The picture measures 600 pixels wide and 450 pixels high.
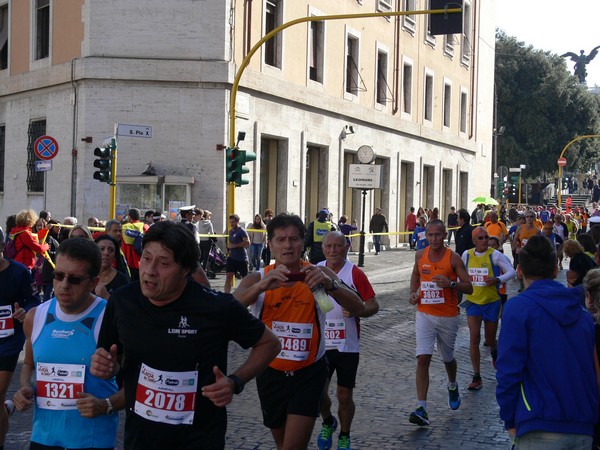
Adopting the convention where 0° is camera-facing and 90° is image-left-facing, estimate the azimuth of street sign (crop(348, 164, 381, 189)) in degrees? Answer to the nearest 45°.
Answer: approximately 0°

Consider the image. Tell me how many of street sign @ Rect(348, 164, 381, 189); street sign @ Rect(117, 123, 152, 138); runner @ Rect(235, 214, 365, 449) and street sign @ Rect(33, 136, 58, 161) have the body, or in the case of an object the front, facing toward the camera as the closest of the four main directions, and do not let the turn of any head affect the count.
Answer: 4

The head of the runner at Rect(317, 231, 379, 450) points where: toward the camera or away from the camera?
toward the camera

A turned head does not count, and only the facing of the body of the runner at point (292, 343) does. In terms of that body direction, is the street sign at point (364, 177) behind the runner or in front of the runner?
behind

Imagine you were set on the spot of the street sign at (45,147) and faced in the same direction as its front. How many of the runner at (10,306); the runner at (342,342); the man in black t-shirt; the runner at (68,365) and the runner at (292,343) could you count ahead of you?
5

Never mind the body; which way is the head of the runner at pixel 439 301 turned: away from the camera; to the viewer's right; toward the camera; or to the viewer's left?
toward the camera

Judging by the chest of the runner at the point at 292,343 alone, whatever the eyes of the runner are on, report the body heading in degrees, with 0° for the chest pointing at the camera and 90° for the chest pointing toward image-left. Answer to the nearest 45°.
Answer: approximately 0°

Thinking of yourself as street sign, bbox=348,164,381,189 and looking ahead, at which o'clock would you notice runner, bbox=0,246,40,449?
The runner is roughly at 12 o'clock from the street sign.

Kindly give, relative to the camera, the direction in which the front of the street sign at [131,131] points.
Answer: facing the viewer

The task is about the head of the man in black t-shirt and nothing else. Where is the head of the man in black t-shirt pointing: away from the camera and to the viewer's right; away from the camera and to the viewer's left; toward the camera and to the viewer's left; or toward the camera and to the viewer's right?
toward the camera and to the viewer's left

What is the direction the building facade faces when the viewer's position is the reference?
facing the viewer and to the right of the viewer

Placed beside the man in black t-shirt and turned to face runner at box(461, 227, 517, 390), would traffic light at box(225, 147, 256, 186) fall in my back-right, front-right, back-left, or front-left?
front-left

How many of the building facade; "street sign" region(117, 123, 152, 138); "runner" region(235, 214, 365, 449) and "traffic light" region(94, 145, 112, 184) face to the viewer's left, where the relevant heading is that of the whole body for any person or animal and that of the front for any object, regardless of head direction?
1
